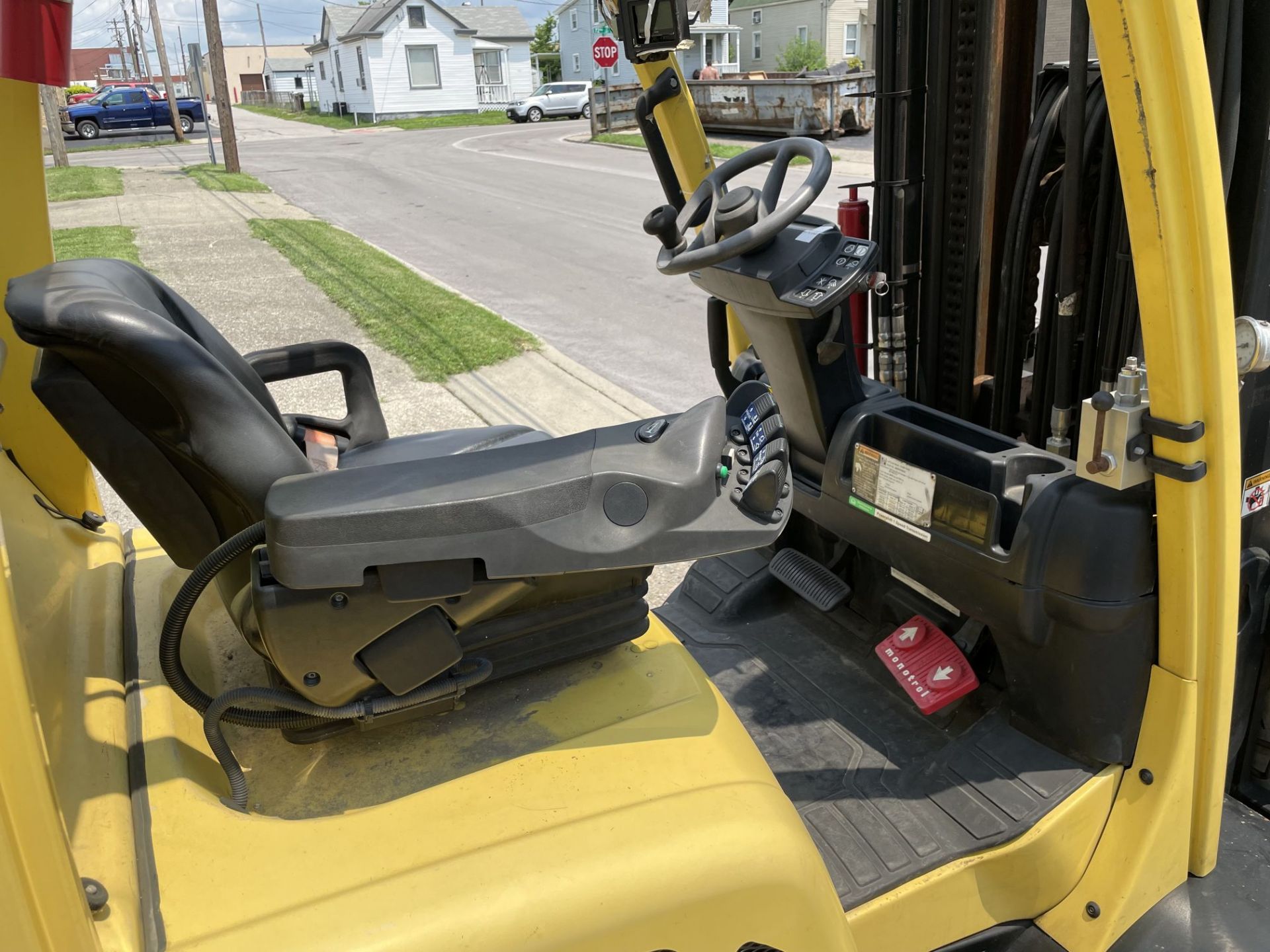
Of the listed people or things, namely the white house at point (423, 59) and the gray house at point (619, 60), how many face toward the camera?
2

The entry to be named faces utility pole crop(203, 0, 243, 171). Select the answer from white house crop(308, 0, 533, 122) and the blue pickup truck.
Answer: the white house

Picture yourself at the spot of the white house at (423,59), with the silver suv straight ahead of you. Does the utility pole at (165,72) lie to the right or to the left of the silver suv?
right

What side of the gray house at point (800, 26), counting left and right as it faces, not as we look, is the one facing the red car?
right

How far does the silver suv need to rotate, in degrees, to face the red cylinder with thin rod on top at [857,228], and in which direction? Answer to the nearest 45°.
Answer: approximately 45° to its left

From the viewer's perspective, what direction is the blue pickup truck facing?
to the viewer's left

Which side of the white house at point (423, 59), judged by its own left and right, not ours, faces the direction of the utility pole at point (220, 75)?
front

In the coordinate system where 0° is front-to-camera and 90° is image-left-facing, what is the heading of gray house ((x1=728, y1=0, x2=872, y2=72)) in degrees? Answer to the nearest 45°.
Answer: approximately 315°

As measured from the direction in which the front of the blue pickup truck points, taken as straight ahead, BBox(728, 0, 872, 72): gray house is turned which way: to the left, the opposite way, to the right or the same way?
to the left

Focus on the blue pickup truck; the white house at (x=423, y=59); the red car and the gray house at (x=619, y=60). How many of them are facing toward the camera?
2

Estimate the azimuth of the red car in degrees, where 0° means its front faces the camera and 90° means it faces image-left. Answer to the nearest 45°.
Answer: approximately 90°

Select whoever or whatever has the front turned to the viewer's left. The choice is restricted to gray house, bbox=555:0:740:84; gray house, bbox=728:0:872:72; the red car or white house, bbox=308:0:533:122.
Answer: the red car

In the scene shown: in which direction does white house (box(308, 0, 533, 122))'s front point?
toward the camera

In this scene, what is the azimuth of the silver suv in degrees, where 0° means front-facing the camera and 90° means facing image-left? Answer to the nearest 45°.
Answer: approximately 45°

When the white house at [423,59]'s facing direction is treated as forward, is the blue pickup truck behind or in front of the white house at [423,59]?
in front

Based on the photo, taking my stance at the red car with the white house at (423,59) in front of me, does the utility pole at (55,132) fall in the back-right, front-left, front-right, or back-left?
back-right
